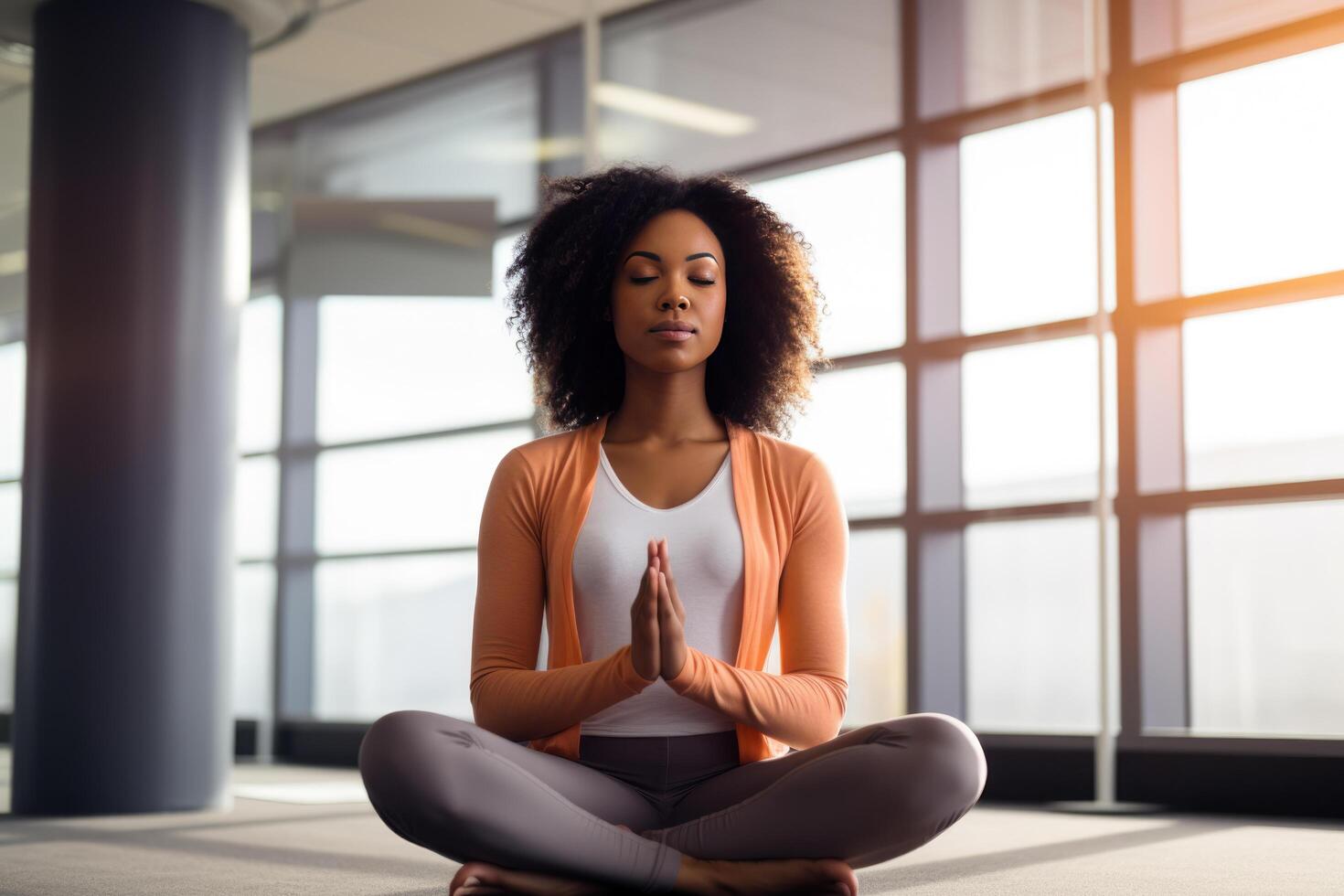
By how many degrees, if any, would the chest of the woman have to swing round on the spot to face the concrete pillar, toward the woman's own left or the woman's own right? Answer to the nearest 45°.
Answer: approximately 135° to the woman's own right

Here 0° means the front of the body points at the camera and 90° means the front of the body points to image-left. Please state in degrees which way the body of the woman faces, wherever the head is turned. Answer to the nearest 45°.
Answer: approximately 0°
